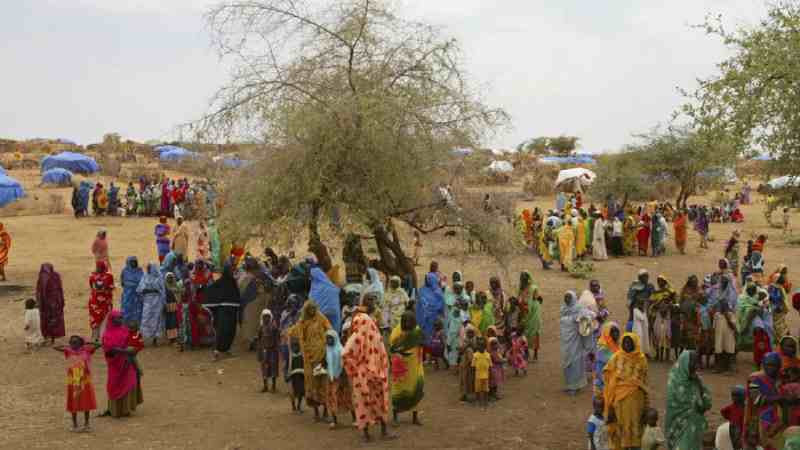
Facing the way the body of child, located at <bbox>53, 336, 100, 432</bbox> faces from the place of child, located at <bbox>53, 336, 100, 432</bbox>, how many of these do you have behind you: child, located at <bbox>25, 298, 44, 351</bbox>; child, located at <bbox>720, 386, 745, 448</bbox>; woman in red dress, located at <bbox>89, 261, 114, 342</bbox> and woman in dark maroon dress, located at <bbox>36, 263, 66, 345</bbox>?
3

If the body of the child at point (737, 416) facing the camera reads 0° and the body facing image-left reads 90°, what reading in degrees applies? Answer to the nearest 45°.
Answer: approximately 180°

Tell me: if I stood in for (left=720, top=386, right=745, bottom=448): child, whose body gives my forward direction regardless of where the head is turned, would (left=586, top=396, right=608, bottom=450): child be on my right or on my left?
on my left

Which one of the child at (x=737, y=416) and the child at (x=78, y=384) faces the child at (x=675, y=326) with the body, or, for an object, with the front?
the child at (x=737, y=416)

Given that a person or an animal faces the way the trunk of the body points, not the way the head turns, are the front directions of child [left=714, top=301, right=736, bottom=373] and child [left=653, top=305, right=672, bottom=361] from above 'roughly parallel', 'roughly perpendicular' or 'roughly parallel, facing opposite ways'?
roughly parallel

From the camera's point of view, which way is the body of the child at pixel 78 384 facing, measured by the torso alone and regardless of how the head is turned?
toward the camera
